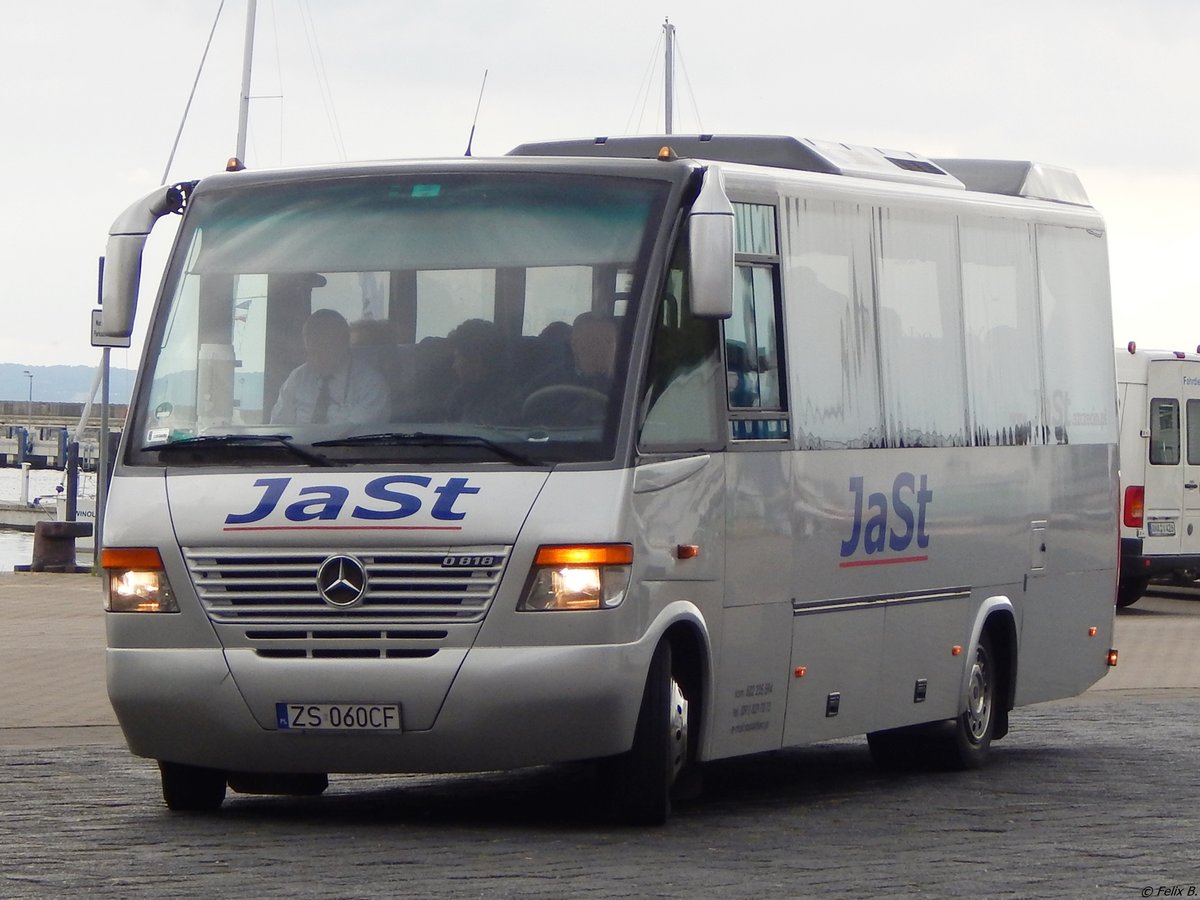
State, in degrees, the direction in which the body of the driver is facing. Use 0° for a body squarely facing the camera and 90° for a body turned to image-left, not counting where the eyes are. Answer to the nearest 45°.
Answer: approximately 45°

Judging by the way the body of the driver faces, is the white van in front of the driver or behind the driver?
behind

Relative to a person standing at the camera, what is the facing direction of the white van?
facing away from the viewer

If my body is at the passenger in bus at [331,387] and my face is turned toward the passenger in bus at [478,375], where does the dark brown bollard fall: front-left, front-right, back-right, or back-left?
back-left

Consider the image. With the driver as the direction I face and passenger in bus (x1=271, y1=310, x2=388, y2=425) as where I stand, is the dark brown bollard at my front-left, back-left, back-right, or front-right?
back-left

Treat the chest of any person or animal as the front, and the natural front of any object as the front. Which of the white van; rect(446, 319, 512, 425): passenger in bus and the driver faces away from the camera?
the white van

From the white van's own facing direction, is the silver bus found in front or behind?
behind
